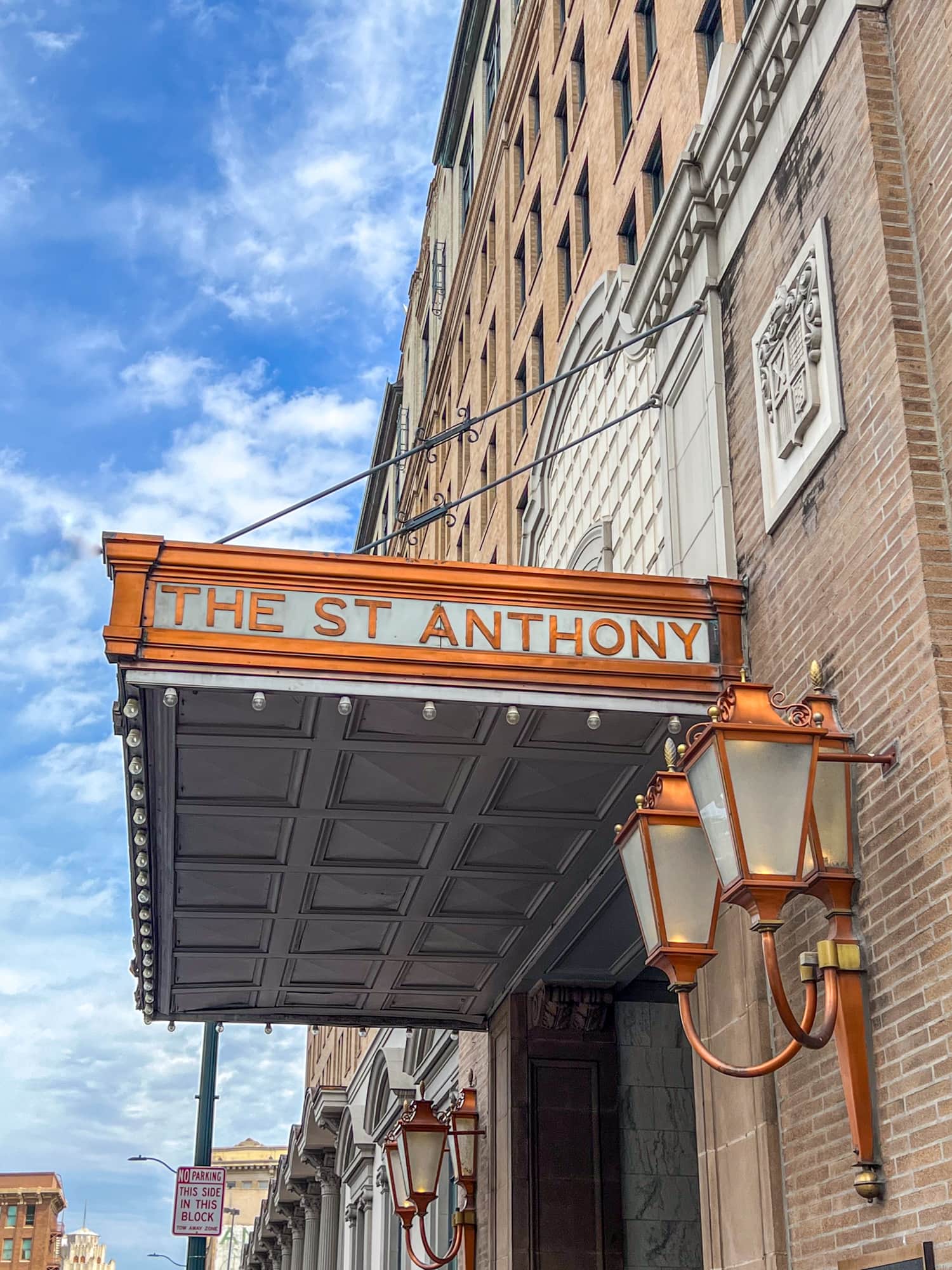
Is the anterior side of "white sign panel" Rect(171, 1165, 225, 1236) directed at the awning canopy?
yes

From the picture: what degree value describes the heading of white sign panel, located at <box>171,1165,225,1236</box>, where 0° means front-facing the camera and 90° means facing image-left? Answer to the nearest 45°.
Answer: approximately 0°

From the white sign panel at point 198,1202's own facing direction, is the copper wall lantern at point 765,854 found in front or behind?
in front

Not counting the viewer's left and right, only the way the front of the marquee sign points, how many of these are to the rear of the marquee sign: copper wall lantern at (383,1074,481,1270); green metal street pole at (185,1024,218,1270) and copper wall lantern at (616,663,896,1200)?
2

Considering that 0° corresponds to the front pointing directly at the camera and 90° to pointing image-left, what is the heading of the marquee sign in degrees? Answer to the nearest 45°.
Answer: approximately 0°

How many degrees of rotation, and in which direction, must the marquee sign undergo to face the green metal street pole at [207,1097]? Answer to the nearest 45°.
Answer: approximately 180°

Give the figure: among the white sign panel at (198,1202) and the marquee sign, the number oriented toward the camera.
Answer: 2

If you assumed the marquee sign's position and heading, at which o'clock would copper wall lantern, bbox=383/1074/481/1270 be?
The copper wall lantern is roughly at 6 o'clock from the marquee sign.
